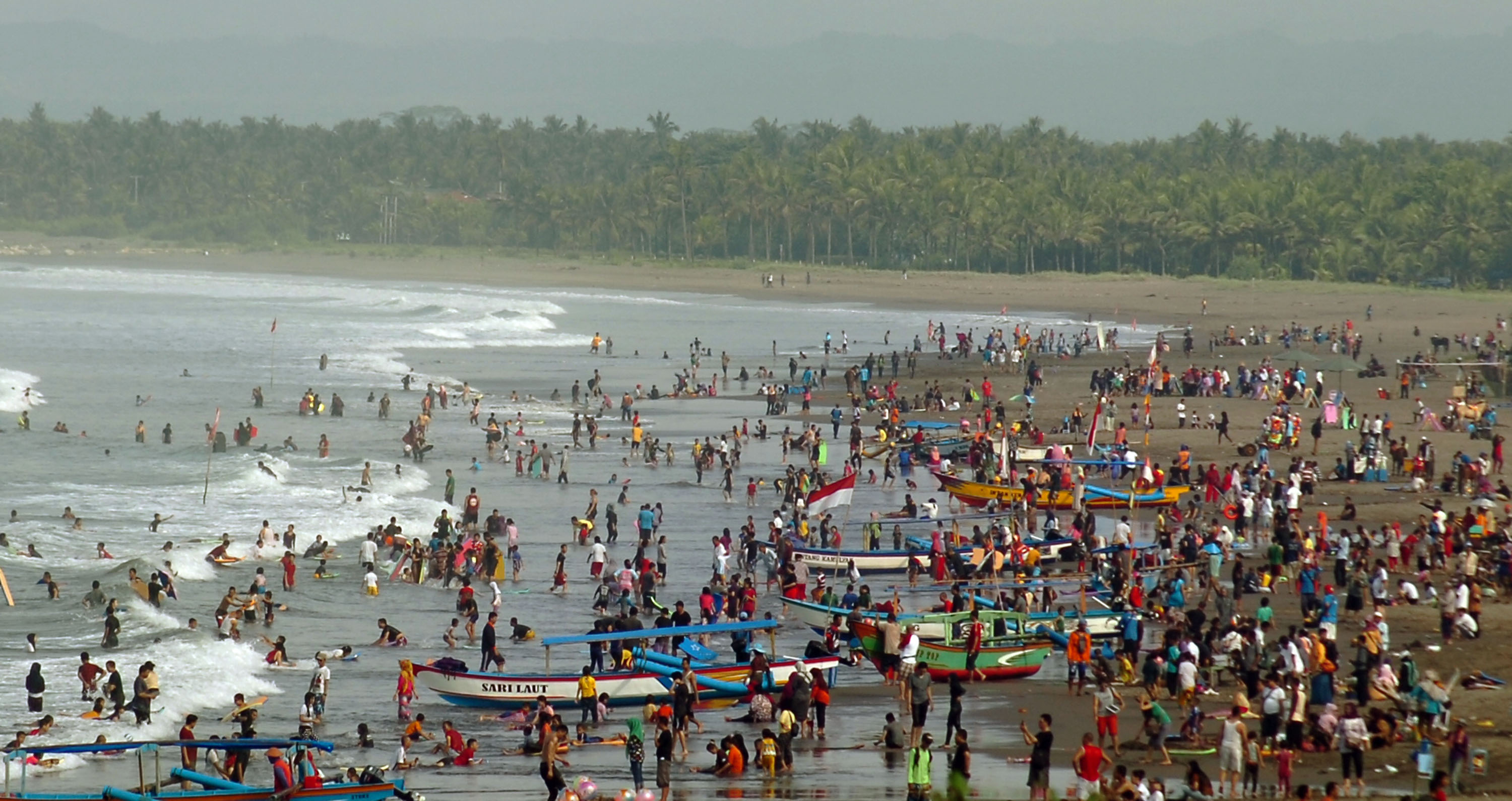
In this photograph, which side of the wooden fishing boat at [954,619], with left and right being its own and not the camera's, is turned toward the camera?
left

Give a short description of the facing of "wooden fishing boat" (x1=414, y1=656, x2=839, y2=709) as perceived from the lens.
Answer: facing to the left of the viewer

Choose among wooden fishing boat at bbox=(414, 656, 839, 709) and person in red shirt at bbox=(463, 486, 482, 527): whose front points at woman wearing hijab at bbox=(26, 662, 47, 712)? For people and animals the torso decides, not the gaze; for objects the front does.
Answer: the wooden fishing boat

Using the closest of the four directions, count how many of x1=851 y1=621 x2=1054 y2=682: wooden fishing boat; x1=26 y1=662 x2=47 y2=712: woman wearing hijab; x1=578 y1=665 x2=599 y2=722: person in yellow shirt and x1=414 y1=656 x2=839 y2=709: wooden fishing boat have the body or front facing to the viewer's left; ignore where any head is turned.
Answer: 2

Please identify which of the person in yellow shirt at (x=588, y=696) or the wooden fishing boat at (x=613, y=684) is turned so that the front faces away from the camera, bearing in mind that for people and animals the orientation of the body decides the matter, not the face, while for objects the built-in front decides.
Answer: the person in yellow shirt

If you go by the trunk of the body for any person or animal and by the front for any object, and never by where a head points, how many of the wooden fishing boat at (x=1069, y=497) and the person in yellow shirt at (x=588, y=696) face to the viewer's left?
1

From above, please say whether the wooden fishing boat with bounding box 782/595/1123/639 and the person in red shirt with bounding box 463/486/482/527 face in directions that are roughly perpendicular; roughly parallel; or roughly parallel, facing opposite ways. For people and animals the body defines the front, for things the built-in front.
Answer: roughly perpendicular

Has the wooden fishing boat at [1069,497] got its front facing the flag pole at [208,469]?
yes

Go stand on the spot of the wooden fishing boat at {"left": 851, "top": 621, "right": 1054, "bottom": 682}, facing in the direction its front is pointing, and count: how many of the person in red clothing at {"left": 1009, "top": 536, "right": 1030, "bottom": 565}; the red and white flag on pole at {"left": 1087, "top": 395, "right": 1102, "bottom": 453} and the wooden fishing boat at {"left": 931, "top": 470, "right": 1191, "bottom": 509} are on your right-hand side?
3

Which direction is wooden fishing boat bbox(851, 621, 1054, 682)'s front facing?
to the viewer's left

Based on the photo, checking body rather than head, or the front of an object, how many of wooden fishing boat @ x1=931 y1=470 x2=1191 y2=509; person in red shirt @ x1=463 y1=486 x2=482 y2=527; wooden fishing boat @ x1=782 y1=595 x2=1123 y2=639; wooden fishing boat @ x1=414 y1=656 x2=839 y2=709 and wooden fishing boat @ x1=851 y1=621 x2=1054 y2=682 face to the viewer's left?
4

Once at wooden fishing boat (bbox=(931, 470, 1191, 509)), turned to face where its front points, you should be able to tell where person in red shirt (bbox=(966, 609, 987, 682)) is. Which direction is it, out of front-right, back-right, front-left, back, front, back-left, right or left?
left

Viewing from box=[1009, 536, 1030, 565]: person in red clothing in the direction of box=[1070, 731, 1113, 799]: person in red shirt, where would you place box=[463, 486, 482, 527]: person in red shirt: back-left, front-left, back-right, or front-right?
back-right
